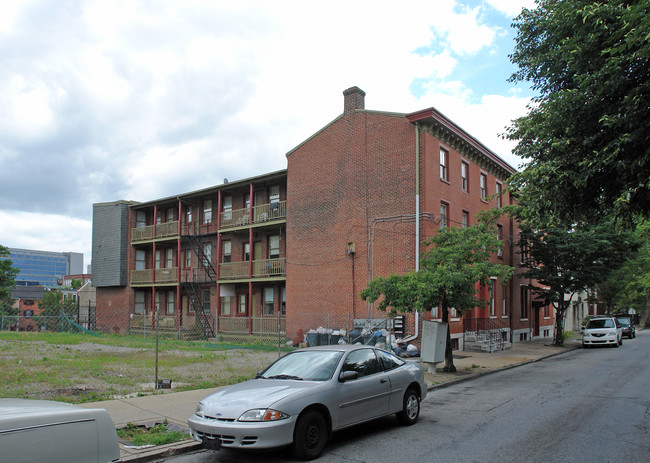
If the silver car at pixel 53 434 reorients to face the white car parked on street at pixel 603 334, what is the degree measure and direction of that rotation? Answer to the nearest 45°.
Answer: approximately 180°

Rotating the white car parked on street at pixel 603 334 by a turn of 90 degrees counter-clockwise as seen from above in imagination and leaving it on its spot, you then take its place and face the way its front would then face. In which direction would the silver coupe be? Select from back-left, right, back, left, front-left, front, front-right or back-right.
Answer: right

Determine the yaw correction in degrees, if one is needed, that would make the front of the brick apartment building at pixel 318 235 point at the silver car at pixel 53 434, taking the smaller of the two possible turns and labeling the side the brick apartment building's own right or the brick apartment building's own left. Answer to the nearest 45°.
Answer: approximately 45° to the brick apartment building's own right

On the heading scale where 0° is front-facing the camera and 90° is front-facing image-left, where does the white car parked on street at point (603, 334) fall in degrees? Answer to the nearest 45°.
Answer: approximately 0°

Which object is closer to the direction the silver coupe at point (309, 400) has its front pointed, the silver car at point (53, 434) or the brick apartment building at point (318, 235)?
the silver car

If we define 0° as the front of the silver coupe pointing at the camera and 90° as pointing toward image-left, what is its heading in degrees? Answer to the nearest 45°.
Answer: approximately 45°

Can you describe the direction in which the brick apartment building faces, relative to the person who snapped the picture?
facing the viewer and to the right of the viewer

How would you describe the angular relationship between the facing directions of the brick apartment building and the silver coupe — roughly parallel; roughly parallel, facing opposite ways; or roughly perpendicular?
roughly perpendicular

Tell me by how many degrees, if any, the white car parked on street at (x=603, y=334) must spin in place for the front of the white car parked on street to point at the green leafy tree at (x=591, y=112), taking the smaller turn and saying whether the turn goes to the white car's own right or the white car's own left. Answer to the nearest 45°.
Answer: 0° — it already faces it

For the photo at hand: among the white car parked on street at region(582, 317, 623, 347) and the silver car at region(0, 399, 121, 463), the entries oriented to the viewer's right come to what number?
0

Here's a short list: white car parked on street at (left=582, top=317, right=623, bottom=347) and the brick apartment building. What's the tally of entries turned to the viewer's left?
0
